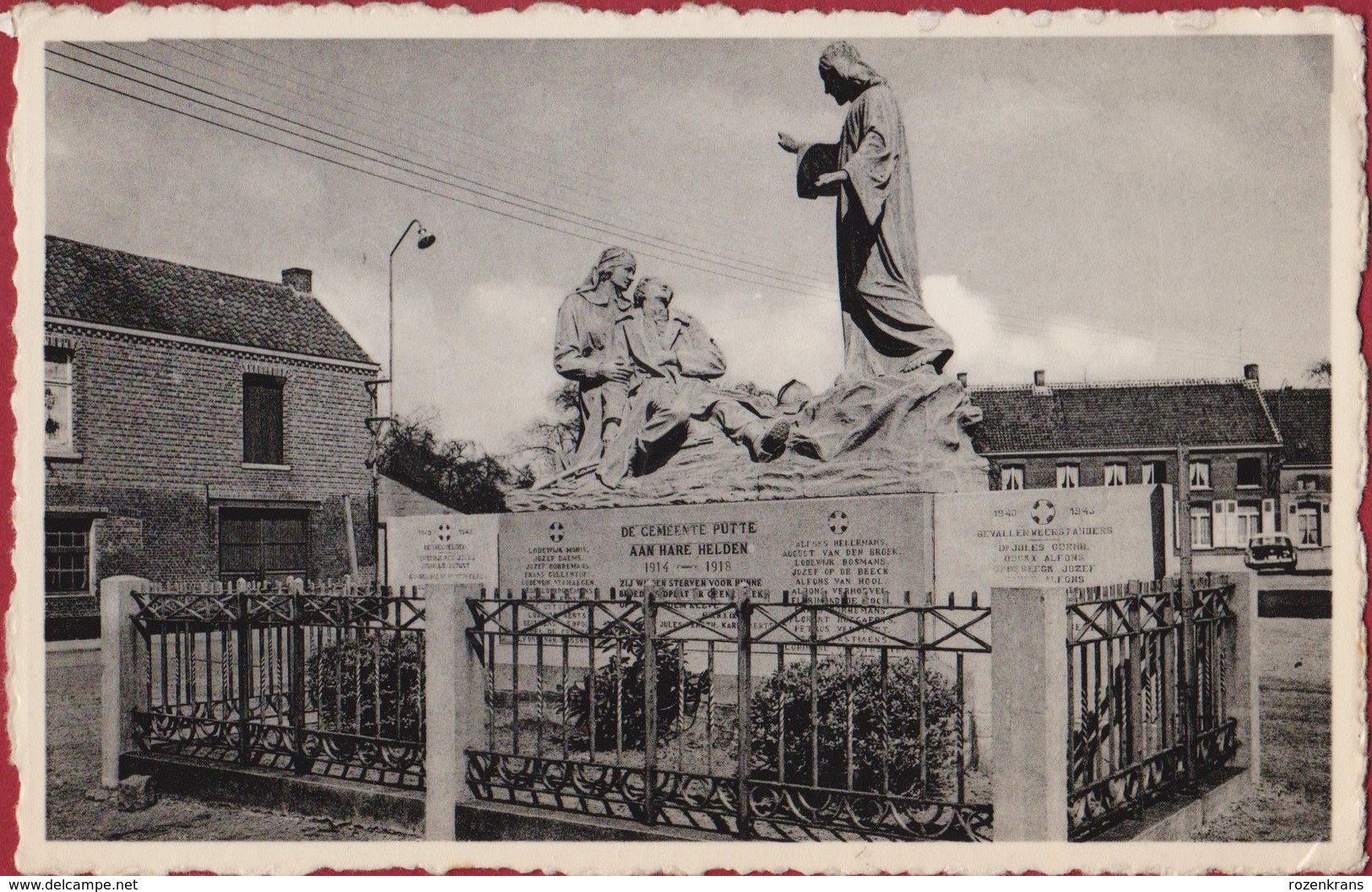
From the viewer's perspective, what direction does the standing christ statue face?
to the viewer's left

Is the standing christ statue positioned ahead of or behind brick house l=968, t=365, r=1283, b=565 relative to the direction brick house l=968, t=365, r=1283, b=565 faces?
ahead

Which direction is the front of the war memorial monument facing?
toward the camera

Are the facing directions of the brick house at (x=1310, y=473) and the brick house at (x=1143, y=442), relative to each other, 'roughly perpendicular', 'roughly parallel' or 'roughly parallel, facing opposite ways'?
roughly parallel

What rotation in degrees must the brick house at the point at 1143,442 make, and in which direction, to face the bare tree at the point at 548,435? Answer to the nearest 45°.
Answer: approximately 90° to its right

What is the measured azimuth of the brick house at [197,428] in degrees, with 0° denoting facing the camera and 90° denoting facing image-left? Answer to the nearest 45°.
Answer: approximately 315°

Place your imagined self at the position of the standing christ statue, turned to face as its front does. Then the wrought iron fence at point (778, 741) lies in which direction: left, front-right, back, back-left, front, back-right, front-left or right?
left

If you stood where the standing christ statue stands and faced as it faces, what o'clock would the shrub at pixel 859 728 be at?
The shrub is roughly at 9 o'clock from the standing christ statue.

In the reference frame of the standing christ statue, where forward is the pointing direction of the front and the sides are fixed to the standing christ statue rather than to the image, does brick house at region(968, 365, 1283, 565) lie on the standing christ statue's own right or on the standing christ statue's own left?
on the standing christ statue's own right

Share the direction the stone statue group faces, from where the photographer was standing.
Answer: facing the viewer

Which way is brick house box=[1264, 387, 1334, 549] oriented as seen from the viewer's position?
toward the camera
